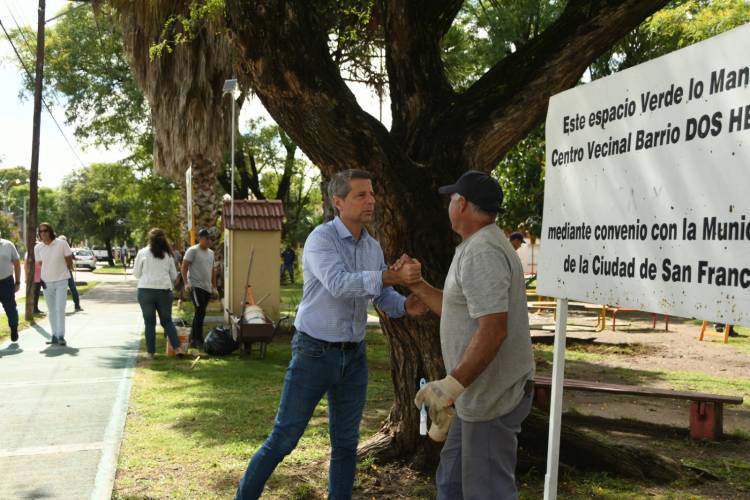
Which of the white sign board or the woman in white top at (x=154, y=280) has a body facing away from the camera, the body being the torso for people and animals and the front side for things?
the woman in white top

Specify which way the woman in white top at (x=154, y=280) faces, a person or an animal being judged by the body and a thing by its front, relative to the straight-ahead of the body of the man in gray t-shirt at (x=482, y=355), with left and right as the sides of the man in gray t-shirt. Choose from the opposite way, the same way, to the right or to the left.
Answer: to the right

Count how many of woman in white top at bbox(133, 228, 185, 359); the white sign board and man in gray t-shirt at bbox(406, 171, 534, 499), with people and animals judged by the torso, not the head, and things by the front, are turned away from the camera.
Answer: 1

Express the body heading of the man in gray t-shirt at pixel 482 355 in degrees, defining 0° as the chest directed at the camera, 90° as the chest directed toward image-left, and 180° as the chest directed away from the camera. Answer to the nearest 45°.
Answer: approximately 90°

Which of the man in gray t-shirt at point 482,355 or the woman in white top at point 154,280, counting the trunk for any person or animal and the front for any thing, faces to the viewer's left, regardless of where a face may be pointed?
the man in gray t-shirt

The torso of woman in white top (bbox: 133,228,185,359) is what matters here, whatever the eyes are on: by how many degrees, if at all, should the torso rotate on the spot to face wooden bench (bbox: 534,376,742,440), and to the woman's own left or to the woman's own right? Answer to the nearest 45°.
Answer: approximately 135° to the woman's own right

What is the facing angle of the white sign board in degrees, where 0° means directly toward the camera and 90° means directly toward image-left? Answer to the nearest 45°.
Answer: approximately 45°

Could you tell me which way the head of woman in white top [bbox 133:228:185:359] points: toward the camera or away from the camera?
away from the camera

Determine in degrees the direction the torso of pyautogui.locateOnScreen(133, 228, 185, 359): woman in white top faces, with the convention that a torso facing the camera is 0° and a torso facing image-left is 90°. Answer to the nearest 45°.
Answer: approximately 180°

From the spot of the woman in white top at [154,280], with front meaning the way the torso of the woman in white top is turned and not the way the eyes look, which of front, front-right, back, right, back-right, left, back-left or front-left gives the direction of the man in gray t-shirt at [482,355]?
back

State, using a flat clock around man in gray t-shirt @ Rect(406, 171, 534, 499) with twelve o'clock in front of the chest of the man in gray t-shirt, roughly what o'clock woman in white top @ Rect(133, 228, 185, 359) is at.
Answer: The woman in white top is roughly at 2 o'clock from the man in gray t-shirt.

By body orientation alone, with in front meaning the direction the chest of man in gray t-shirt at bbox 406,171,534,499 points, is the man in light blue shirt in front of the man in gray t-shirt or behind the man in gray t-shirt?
in front

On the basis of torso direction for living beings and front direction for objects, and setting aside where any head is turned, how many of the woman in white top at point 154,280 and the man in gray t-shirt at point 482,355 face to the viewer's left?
1

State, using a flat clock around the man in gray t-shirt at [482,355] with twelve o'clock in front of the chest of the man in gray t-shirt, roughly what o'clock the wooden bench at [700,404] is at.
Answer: The wooden bench is roughly at 4 o'clock from the man in gray t-shirt.

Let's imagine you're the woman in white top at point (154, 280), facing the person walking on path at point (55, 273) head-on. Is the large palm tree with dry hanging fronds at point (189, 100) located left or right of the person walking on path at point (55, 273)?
right

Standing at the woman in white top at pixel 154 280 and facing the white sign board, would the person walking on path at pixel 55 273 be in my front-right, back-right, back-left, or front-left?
back-right
